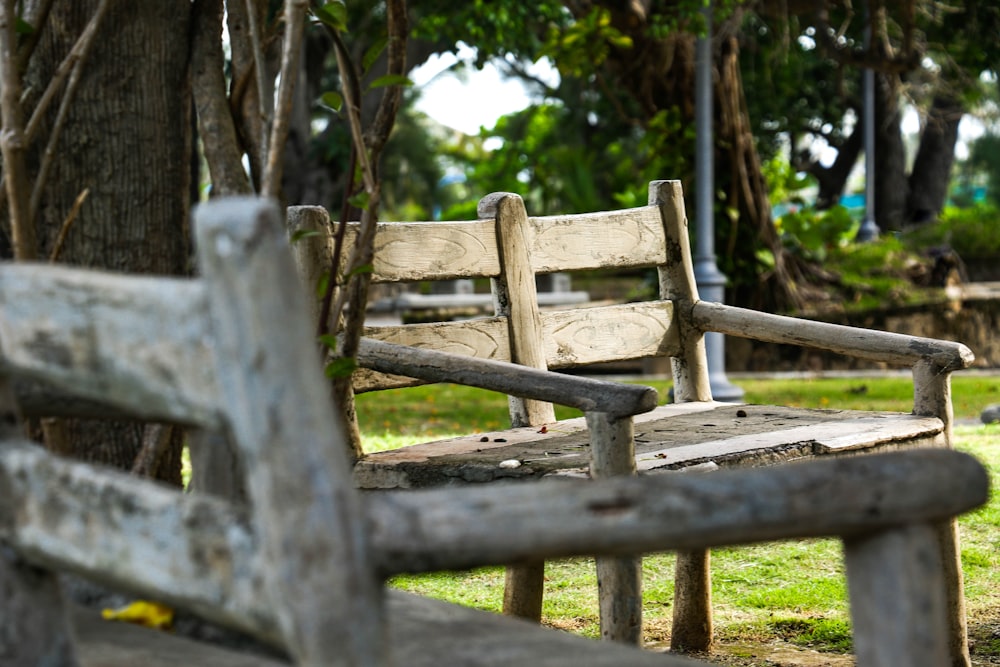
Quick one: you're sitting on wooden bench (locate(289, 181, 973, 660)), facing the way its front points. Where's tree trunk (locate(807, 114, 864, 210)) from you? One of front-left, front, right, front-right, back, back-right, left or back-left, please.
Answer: back-left

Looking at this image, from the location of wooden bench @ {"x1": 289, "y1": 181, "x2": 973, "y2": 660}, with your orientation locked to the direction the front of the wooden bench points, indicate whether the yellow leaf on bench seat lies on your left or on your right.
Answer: on your right

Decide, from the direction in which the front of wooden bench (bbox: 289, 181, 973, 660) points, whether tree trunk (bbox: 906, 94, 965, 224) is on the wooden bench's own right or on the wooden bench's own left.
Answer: on the wooden bench's own left

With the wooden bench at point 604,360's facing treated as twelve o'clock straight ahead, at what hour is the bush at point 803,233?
The bush is roughly at 8 o'clock from the wooden bench.

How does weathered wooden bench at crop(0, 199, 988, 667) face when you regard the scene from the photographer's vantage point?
facing away from the viewer and to the right of the viewer

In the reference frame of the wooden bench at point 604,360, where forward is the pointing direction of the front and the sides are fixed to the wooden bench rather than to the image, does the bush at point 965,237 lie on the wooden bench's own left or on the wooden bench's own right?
on the wooden bench's own left

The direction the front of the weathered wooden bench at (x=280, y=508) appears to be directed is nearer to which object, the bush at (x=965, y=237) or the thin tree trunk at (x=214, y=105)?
the bush

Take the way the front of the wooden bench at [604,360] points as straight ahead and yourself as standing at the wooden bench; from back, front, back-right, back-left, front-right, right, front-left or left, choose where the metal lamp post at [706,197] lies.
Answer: back-left
